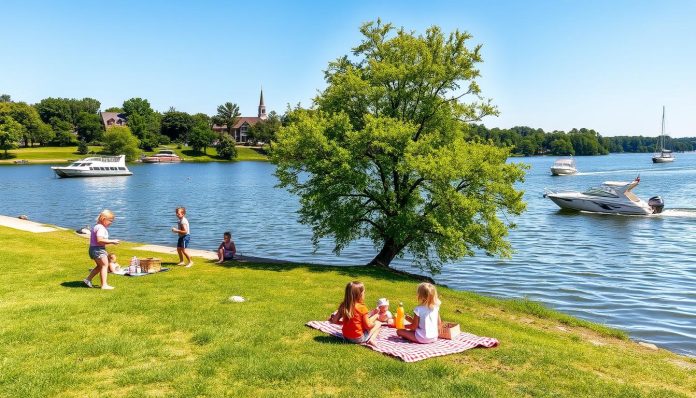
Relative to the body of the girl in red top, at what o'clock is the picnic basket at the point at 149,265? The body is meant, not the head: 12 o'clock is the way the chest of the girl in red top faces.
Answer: The picnic basket is roughly at 9 o'clock from the girl in red top.

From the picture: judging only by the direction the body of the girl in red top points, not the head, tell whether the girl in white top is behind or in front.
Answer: in front

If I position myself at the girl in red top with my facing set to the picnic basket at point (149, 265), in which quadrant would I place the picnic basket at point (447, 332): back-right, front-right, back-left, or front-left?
back-right

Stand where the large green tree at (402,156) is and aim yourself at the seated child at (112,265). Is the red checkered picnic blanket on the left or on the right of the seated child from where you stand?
left

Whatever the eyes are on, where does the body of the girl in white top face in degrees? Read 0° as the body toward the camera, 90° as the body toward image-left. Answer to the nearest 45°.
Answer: approximately 135°

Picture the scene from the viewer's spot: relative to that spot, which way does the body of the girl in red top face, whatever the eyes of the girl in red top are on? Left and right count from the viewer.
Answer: facing away from the viewer and to the right of the viewer

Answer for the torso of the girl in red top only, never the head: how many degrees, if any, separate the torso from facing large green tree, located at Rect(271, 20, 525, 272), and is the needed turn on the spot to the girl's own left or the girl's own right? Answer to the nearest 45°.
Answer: approximately 45° to the girl's own left

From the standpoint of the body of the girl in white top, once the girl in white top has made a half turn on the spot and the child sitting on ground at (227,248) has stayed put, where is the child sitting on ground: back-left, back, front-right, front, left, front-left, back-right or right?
back

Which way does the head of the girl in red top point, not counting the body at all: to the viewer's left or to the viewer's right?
to the viewer's right

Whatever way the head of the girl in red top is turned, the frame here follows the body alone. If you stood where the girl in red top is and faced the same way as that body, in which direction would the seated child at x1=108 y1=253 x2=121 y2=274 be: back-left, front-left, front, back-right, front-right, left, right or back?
left

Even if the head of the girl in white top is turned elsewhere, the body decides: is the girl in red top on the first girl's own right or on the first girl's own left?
on the first girl's own left

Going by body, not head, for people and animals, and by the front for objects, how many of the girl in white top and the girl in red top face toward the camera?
0
